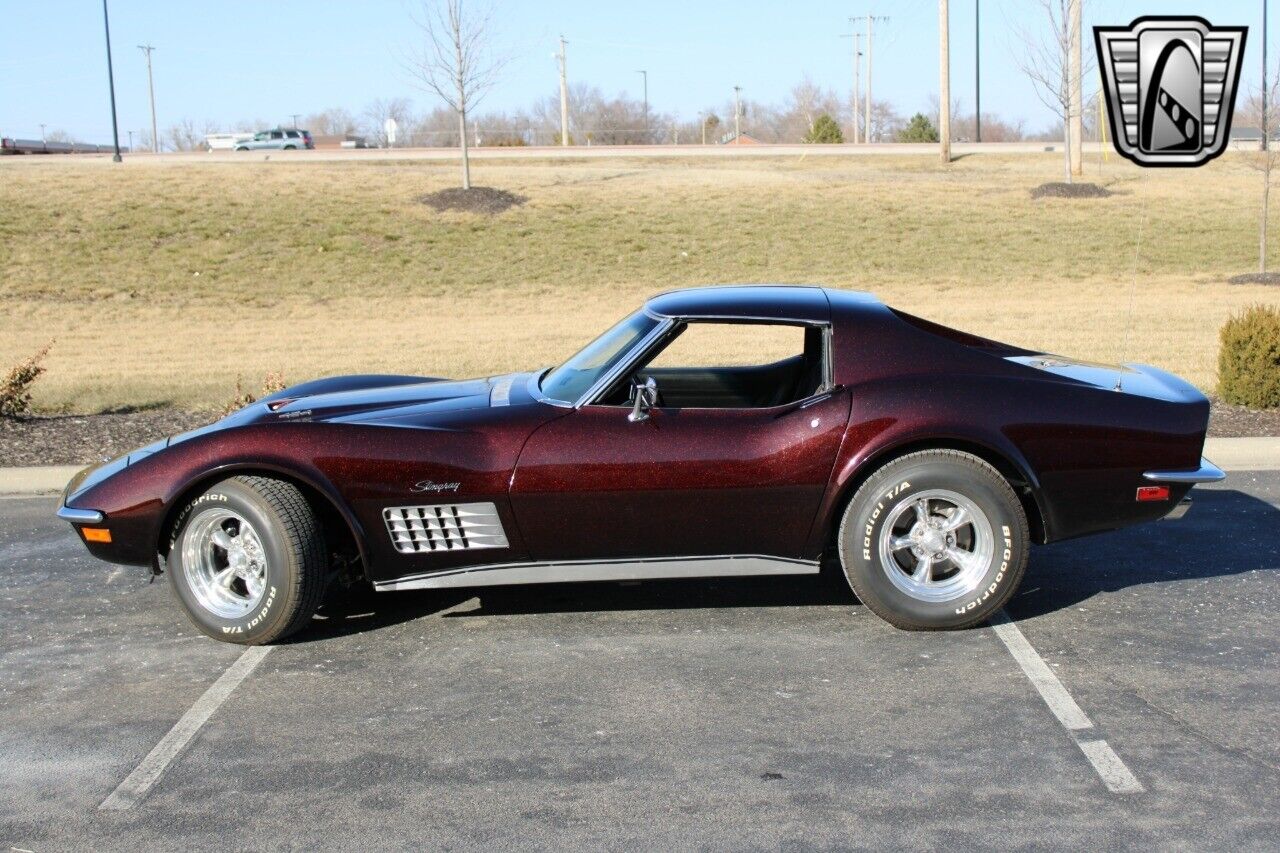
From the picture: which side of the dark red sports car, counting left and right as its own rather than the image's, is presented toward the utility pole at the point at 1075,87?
right

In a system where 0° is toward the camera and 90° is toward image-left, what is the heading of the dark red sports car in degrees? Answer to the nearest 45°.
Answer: approximately 90°

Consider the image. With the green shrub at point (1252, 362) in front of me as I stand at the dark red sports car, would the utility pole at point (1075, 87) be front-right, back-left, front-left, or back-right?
front-left

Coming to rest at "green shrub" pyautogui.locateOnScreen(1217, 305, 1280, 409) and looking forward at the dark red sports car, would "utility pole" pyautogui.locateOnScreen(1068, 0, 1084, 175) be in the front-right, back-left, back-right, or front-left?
back-right

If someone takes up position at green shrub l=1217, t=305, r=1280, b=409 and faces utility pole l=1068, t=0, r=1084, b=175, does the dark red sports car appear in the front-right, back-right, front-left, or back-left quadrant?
back-left

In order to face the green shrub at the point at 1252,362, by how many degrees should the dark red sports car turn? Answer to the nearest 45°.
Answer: approximately 135° to its right
